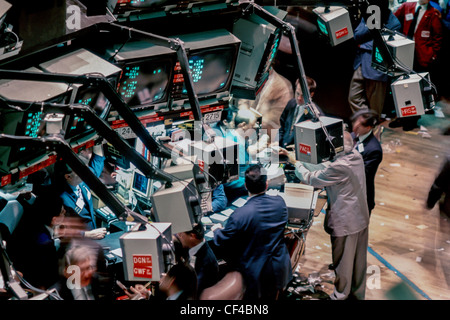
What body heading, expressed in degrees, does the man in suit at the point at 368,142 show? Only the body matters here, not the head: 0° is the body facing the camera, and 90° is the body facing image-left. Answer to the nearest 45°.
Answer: approximately 90°

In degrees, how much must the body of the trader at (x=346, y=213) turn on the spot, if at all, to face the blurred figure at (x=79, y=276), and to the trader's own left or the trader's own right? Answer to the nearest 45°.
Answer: approximately 90° to the trader's own left

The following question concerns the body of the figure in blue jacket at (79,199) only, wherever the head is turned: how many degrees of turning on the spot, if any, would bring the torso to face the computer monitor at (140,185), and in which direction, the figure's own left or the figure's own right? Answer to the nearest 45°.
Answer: approximately 45° to the figure's own left

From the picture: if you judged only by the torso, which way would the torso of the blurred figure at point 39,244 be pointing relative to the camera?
to the viewer's right

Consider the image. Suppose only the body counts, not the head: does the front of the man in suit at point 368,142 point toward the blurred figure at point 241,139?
yes

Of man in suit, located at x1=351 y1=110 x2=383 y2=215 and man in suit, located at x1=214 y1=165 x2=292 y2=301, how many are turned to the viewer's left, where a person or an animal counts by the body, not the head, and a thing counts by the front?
1

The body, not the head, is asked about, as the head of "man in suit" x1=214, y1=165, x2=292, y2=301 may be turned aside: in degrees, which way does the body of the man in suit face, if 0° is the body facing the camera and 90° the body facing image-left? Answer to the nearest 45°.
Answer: approximately 180°
